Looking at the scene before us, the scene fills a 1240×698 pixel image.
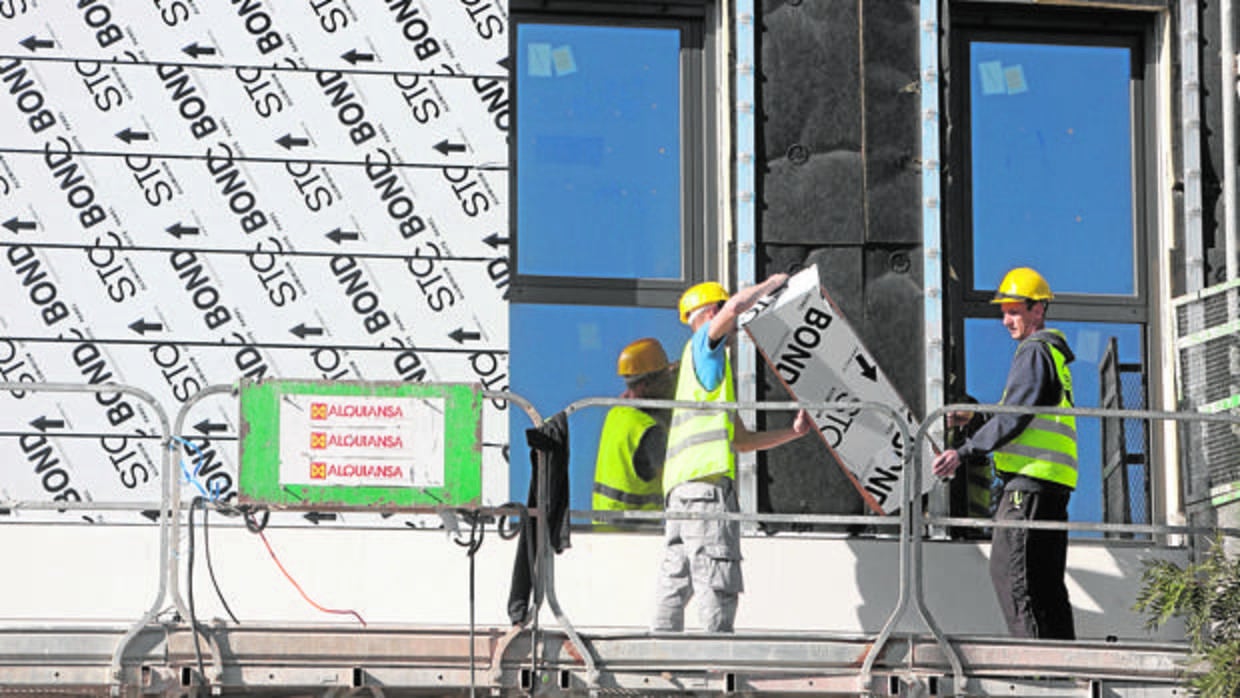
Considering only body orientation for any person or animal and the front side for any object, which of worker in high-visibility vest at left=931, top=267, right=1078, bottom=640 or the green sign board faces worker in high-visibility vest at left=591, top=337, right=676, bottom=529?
worker in high-visibility vest at left=931, top=267, right=1078, bottom=640

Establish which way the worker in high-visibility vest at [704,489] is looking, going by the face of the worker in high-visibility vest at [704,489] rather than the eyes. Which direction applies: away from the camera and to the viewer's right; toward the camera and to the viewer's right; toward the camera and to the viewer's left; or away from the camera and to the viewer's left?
away from the camera and to the viewer's right

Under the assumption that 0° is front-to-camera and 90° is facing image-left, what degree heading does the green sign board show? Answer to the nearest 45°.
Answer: approximately 0°

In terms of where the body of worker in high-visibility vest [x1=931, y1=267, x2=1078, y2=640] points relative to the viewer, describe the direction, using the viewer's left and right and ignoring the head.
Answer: facing to the left of the viewer

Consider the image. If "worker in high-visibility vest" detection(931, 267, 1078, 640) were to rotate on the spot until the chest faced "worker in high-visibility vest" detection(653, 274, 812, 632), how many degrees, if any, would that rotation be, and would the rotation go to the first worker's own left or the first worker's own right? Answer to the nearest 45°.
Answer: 0° — they already face them

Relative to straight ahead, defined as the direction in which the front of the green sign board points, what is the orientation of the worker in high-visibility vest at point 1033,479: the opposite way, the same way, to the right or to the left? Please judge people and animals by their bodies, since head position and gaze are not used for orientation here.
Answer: to the right

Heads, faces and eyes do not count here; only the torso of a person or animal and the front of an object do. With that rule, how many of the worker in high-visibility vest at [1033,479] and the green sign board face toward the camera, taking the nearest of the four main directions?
1

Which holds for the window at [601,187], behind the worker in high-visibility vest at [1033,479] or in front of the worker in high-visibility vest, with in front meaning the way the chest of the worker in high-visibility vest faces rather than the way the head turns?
in front
